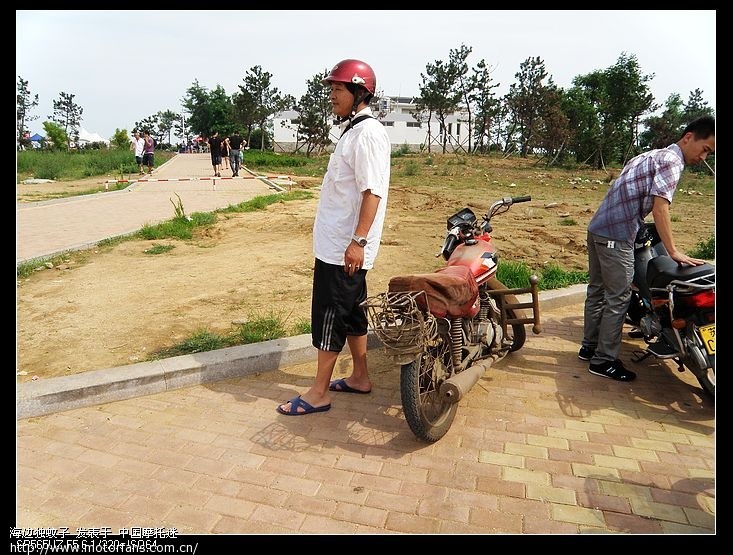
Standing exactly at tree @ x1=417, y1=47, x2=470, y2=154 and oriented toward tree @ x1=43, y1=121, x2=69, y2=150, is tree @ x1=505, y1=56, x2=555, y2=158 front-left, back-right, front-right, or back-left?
back-left

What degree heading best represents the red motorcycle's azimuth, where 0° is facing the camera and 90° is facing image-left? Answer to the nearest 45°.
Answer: approximately 225°
